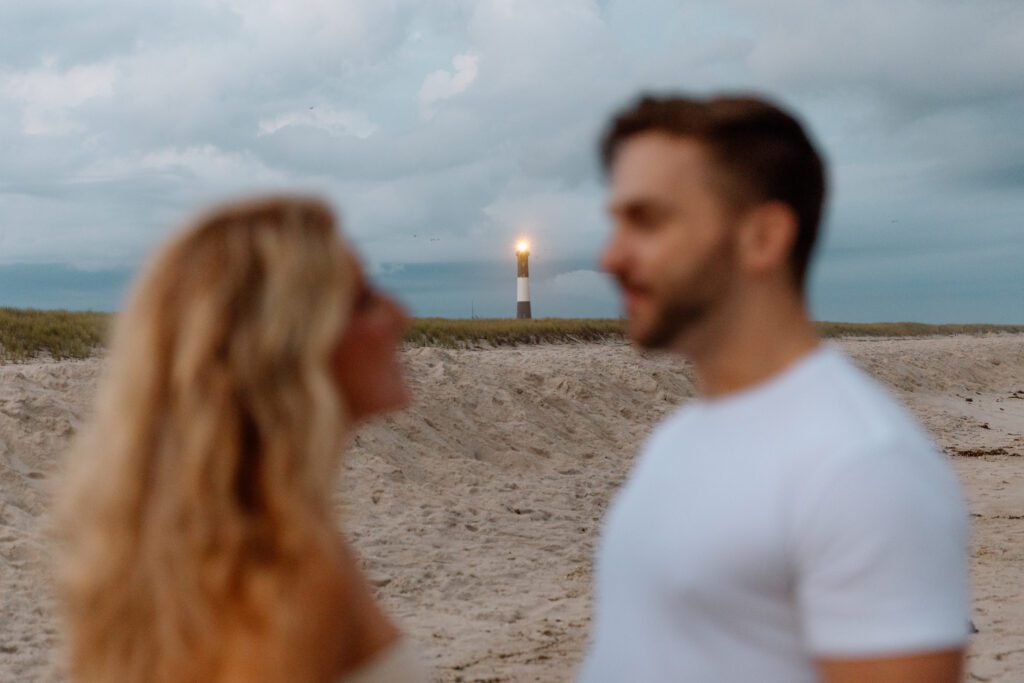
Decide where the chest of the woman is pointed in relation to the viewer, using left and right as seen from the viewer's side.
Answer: facing to the right of the viewer

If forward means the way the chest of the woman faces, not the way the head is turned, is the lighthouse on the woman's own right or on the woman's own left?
on the woman's own left
